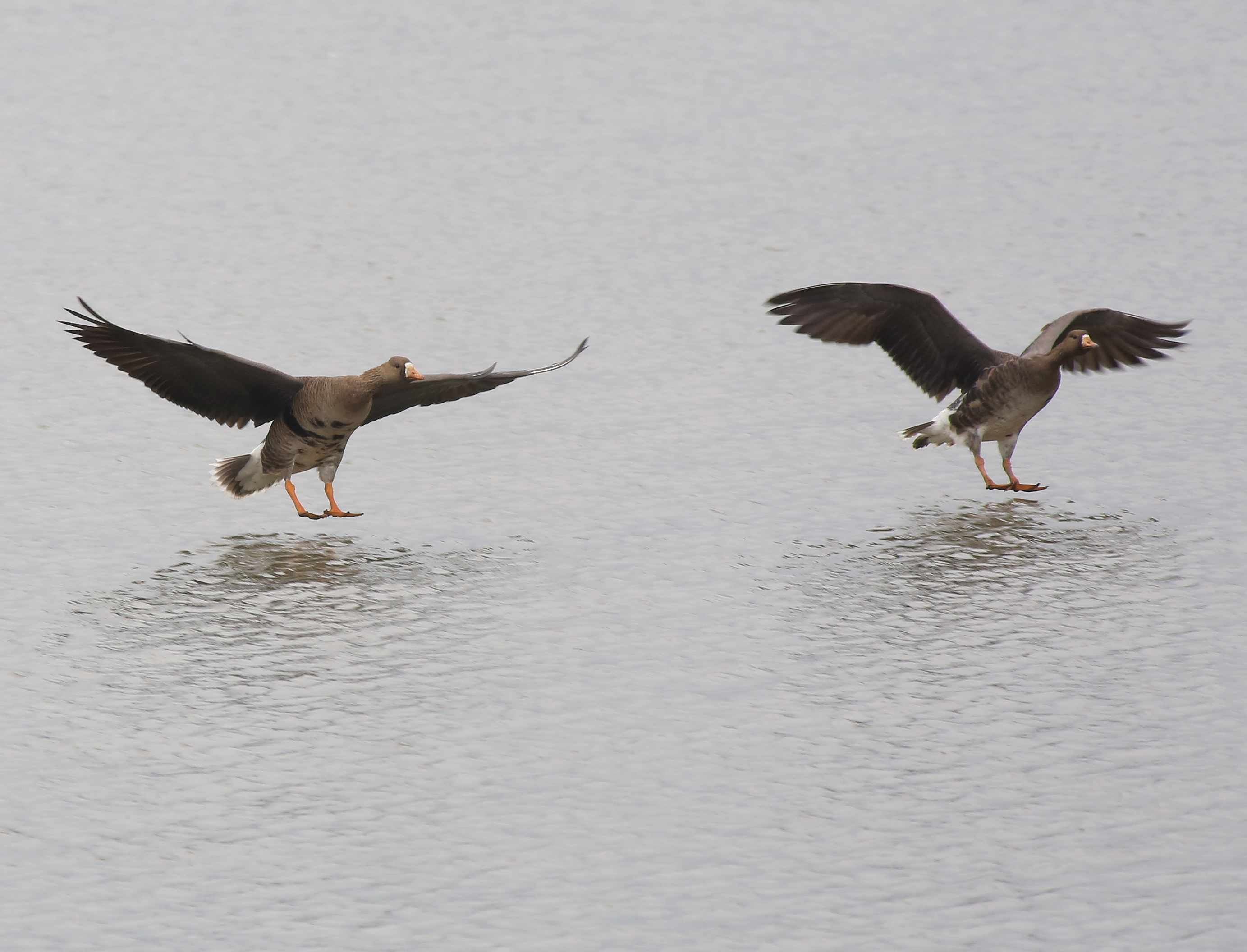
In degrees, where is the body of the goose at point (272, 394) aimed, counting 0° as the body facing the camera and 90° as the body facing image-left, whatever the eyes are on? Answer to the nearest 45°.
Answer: approximately 315°

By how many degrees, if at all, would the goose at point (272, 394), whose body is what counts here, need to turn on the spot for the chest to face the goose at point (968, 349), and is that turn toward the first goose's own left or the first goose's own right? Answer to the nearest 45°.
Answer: approximately 45° to the first goose's own left

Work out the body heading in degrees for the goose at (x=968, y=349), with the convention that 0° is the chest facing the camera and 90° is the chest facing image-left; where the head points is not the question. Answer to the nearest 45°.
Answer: approximately 315°

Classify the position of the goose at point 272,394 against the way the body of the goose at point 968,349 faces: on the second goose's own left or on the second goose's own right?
on the second goose's own right
